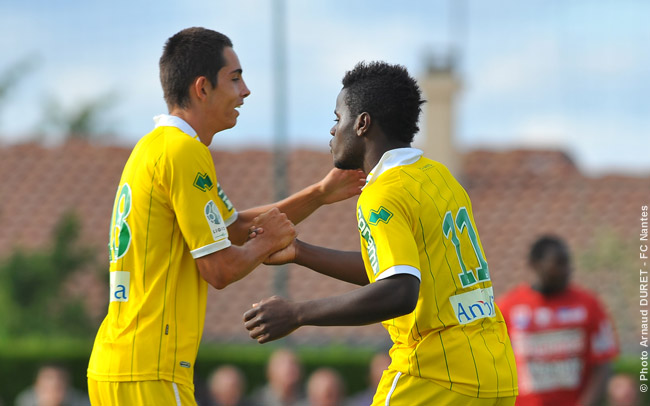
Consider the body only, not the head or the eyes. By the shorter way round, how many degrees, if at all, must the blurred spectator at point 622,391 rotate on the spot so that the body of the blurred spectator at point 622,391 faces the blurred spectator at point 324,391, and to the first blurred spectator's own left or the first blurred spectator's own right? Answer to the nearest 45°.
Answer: approximately 90° to the first blurred spectator's own right

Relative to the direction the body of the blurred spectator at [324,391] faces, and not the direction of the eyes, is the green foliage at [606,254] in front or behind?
behind

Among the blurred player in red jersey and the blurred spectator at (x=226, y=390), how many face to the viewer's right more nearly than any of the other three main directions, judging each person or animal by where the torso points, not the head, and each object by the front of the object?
0

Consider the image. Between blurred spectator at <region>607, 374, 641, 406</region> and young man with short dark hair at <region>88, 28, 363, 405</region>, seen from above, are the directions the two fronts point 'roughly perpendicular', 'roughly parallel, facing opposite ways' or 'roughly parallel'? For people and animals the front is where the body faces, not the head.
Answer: roughly perpendicular

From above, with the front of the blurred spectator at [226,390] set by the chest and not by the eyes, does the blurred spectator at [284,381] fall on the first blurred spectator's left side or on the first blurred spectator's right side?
on the first blurred spectator's left side

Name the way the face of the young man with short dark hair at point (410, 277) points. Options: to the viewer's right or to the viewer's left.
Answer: to the viewer's left

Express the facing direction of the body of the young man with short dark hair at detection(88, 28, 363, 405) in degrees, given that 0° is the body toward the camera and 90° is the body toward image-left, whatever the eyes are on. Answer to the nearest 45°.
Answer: approximately 270°

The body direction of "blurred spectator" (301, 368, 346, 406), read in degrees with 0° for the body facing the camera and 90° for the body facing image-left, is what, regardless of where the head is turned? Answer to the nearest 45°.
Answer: approximately 0°

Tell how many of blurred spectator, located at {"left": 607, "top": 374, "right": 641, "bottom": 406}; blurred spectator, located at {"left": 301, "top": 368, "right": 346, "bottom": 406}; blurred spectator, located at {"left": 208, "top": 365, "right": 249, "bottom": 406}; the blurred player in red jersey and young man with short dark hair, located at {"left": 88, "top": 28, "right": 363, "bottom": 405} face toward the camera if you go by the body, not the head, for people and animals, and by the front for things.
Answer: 4

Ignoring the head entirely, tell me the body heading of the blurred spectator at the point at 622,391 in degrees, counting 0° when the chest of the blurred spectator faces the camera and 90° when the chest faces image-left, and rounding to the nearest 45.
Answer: approximately 0°

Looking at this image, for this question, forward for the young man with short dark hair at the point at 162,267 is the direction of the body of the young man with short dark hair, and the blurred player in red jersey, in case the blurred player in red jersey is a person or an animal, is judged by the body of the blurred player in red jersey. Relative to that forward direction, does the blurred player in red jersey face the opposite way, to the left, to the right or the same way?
to the right

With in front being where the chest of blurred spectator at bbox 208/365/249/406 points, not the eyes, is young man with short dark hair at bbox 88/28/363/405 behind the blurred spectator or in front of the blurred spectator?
in front

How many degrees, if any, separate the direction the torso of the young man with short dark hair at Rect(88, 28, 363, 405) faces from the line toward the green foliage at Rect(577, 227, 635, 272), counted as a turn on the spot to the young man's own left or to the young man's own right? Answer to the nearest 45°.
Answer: approximately 45° to the young man's own left
